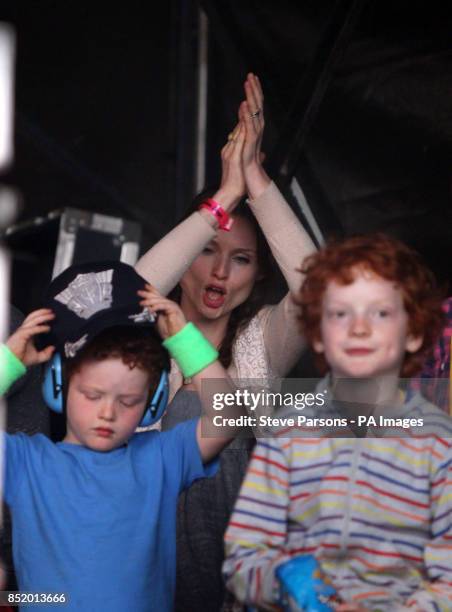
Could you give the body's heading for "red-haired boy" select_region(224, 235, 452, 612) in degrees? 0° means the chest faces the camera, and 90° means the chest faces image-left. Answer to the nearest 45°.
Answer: approximately 0°

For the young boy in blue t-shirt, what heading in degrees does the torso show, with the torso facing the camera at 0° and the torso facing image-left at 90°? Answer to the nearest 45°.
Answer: approximately 0°

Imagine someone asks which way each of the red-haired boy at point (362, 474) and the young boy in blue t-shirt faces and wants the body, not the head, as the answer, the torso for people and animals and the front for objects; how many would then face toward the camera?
2
